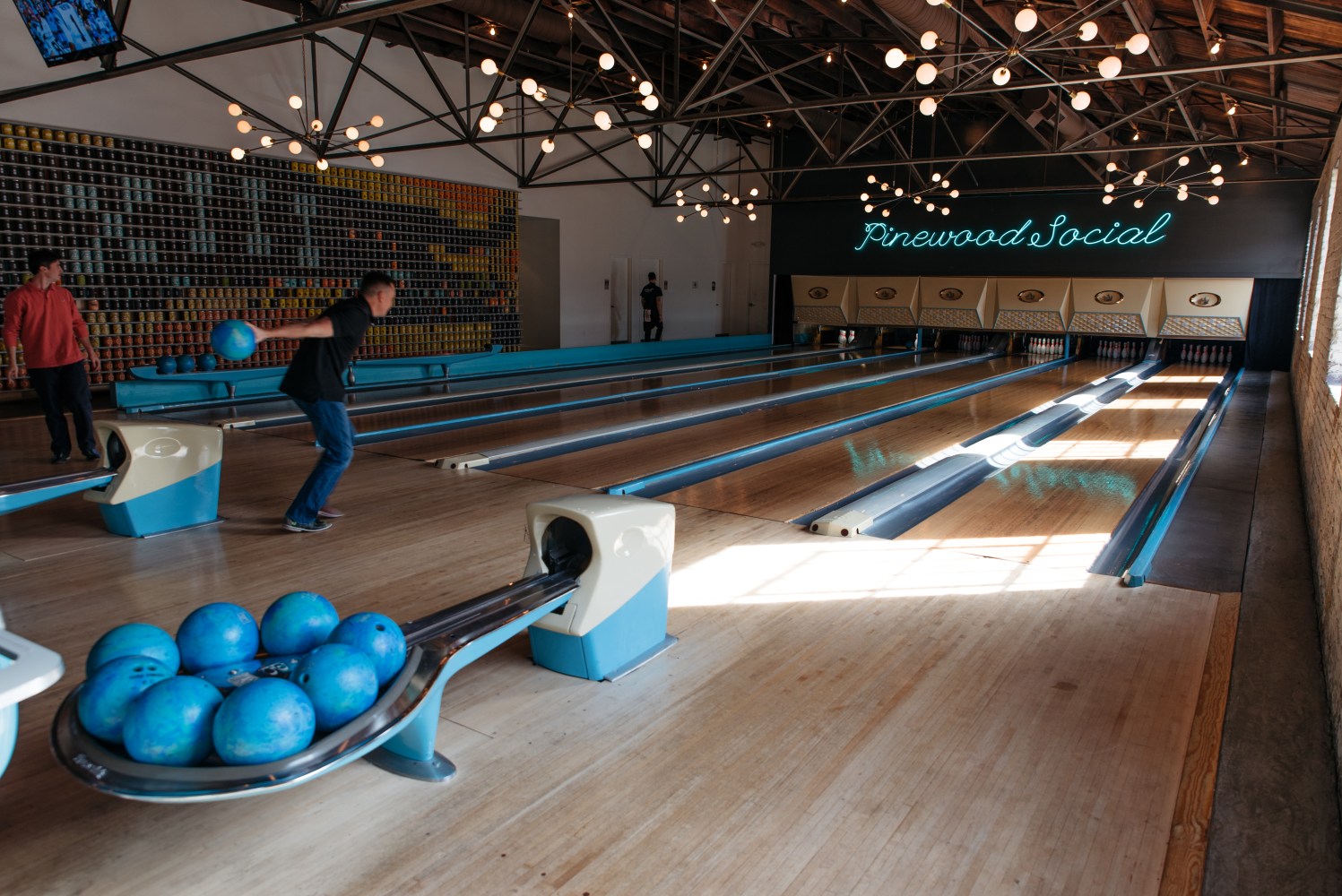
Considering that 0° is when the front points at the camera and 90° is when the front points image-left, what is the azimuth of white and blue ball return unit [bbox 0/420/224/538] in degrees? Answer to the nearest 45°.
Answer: approximately 45°

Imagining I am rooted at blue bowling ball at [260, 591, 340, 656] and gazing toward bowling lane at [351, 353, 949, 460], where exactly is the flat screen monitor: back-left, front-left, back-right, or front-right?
front-left

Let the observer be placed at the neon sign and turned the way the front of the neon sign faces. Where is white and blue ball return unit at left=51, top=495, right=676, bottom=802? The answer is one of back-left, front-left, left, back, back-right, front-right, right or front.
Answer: front

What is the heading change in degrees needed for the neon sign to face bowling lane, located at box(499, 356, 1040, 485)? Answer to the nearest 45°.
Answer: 0° — it already faces it

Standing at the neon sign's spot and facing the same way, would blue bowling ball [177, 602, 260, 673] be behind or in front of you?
in front

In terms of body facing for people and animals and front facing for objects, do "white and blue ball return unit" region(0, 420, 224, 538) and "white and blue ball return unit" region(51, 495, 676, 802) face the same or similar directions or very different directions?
same or similar directions

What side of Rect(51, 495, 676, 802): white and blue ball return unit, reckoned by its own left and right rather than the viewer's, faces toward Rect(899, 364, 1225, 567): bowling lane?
back

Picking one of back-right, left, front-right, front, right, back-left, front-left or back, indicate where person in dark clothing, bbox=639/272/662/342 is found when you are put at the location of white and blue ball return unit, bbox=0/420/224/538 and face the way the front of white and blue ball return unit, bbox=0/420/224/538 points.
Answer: back

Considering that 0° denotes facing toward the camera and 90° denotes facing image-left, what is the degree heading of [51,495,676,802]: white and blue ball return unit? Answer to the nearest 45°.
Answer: approximately 45°

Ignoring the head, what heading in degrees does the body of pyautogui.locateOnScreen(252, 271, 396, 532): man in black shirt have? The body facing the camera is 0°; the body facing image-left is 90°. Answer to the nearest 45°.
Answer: approximately 270°

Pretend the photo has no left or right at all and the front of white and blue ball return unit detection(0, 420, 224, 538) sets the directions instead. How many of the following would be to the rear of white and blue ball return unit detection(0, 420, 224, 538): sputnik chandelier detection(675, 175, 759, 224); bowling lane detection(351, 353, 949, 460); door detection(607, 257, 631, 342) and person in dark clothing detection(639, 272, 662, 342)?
4

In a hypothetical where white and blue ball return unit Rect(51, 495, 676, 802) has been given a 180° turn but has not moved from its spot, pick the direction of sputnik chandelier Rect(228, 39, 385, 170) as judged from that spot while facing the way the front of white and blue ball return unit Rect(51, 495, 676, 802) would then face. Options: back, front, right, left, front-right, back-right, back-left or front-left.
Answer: front-left

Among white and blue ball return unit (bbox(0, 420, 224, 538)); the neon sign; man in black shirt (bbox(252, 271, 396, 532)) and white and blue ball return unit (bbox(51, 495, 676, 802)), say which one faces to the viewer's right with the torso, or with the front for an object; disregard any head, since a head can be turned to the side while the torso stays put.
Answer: the man in black shirt

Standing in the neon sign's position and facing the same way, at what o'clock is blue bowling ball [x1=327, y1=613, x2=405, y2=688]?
The blue bowling ball is roughly at 12 o'clock from the neon sign.

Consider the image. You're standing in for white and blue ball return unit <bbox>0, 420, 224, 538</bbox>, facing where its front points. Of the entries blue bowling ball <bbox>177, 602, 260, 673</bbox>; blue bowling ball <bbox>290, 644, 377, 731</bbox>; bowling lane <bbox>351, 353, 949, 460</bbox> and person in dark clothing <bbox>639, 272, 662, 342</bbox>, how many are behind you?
2

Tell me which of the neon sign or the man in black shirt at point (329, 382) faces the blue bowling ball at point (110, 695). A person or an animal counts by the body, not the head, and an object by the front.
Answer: the neon sign

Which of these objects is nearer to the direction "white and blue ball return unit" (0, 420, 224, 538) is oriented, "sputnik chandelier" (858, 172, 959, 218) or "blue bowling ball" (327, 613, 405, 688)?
the blue bowling ball

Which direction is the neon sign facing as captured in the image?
toward the camera

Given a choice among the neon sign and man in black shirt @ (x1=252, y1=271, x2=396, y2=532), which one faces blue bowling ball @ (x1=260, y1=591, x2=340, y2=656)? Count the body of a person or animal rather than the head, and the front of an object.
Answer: the neon sign

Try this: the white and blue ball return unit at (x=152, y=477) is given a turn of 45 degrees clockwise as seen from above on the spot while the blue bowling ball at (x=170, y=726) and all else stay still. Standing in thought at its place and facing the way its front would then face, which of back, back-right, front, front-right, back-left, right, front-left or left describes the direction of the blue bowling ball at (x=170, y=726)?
left
